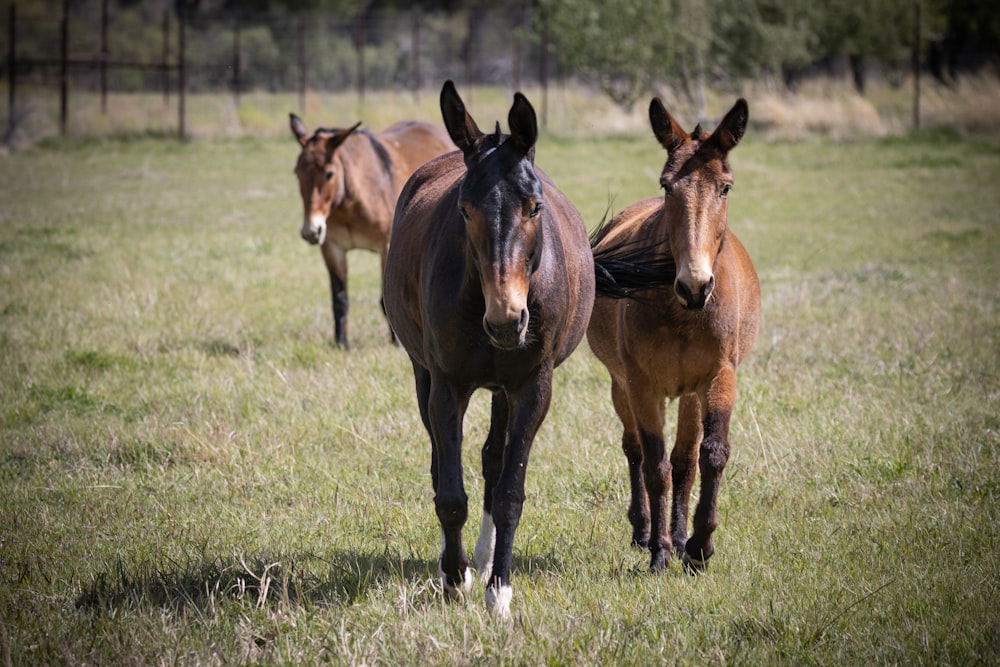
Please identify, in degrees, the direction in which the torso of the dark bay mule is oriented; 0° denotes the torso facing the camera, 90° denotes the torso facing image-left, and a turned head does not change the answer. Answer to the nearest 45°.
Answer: approximately 0°

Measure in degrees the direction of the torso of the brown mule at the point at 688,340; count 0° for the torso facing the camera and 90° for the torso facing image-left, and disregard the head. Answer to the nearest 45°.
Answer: approximately 0°

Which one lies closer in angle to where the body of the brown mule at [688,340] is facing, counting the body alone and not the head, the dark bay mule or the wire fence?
the dark bay mule

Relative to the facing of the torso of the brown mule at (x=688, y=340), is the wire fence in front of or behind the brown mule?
behind

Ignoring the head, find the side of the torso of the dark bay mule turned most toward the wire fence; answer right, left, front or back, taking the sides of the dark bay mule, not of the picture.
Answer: back

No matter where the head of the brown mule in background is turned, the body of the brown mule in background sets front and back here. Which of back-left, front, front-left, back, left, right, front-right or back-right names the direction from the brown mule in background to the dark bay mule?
front-left

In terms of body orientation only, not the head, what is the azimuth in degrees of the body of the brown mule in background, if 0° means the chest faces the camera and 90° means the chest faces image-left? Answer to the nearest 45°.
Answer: approximately 45°
